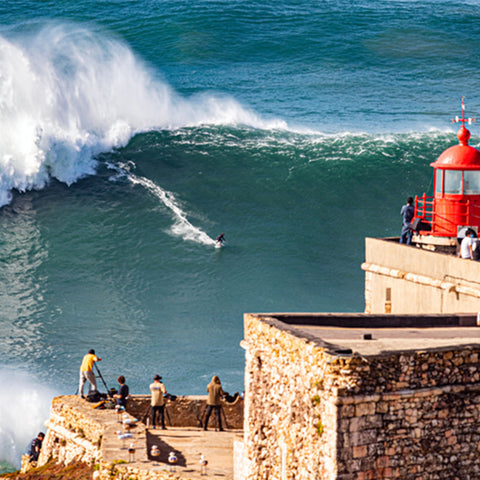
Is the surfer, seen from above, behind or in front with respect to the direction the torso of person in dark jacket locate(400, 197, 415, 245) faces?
in front

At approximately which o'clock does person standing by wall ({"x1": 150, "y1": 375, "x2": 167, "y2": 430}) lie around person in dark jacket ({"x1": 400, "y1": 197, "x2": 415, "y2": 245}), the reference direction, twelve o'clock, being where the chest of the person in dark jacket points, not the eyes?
The person standing by wall is roughly at 8 o'clock from the person in dark jacket.

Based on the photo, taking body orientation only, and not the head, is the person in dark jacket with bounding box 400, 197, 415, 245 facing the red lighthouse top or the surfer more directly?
the surfer

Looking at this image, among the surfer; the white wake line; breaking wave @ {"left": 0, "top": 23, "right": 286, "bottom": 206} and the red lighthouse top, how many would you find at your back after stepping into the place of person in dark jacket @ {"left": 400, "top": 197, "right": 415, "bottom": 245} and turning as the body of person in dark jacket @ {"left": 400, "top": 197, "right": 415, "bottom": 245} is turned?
1

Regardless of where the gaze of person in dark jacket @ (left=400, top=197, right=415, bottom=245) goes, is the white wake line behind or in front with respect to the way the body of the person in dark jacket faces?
in front

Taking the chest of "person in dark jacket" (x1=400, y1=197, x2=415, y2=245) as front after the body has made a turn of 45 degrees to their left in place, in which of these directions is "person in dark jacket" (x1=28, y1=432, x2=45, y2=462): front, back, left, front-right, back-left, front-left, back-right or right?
left

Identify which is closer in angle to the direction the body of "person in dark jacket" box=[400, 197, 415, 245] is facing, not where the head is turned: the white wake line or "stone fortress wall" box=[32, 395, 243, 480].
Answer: the white wake line

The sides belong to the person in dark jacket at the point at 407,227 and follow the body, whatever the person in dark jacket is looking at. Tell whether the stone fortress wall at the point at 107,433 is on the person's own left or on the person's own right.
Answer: on the person's own left

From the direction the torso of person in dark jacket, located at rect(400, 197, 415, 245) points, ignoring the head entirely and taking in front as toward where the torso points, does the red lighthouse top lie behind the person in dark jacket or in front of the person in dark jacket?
behind

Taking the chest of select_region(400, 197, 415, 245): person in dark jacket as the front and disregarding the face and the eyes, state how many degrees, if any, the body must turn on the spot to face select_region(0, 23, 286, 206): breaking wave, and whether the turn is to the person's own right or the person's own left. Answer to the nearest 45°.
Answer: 0° — they already face it

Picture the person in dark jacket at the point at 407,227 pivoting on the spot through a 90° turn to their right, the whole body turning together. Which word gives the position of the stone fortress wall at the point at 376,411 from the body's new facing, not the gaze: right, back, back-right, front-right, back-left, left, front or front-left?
back-right

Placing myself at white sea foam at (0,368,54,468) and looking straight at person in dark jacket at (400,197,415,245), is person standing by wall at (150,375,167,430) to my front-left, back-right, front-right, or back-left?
front-right

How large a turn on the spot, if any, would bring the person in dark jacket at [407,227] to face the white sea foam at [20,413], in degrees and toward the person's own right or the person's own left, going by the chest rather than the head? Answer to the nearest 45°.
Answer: approximately 45° to the person's own left

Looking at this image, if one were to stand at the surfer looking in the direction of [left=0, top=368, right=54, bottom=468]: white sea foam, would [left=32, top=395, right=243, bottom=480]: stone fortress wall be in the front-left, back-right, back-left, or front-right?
front-left

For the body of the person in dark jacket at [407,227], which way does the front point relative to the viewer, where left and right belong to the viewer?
facing away from the viewer and to the left of the viewer
